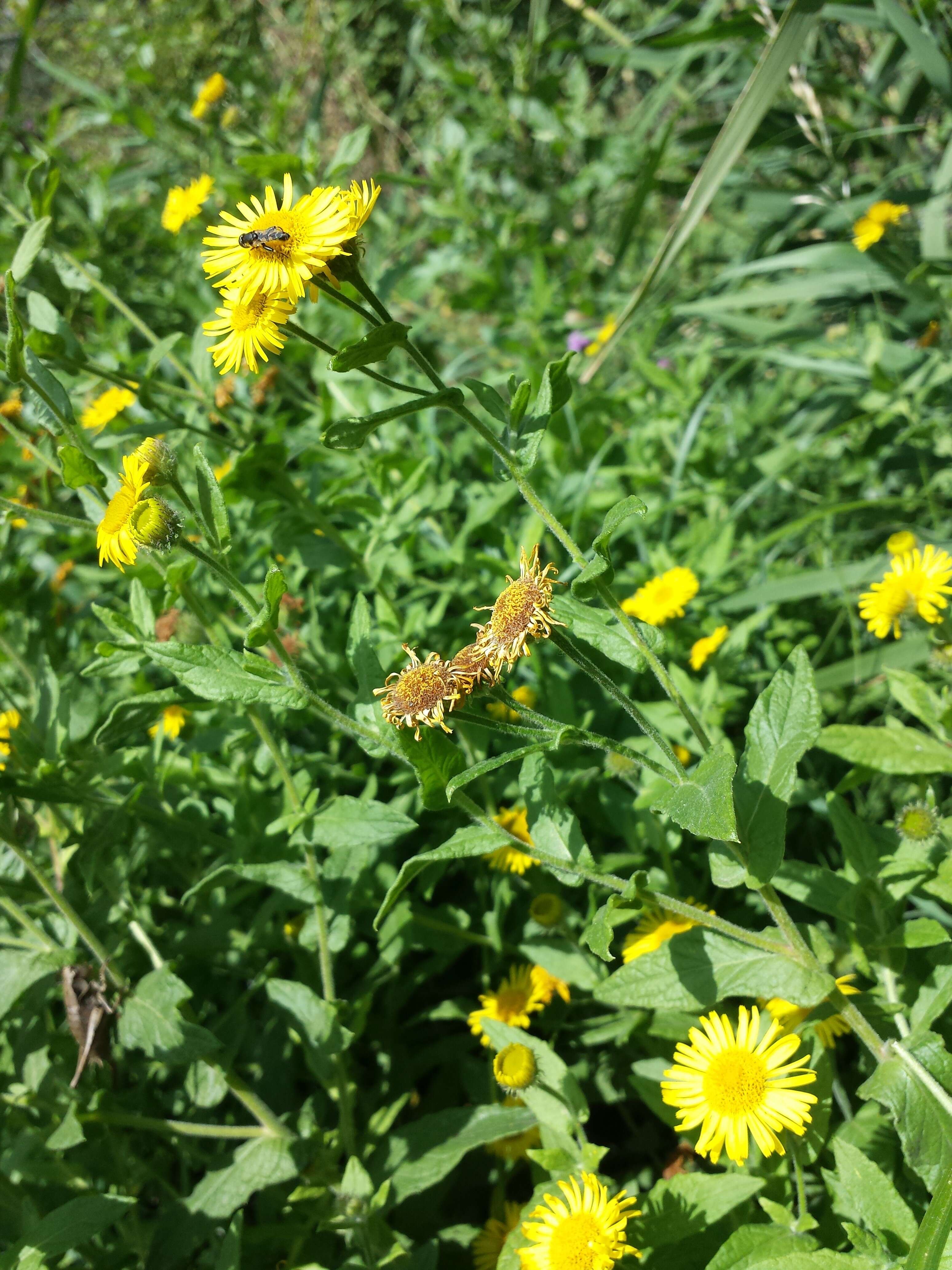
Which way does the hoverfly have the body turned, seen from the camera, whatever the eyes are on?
to the viewer's left
